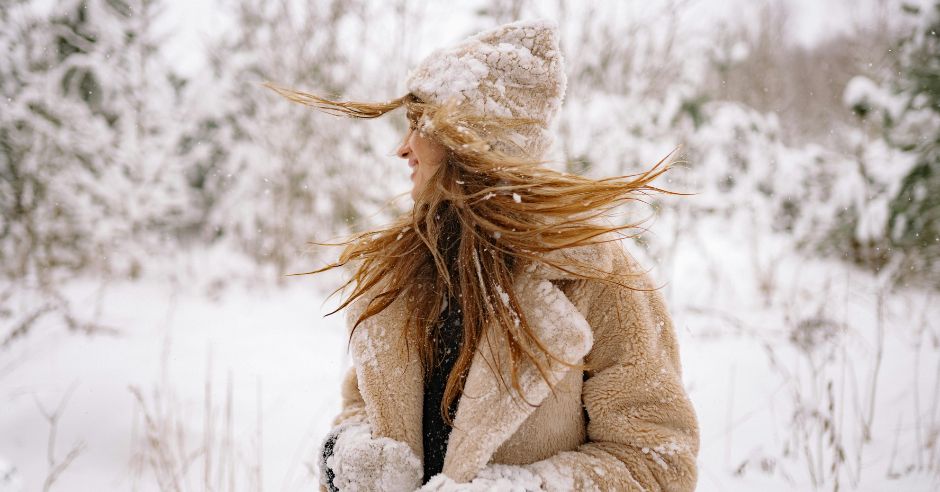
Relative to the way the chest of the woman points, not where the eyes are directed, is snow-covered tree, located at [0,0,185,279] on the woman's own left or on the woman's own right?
on the woman's own right

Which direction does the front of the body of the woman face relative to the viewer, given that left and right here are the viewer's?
facing the viewer and to the left of the viewer

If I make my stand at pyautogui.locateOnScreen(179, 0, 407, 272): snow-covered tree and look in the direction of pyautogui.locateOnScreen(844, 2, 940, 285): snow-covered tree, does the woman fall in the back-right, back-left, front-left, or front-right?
front-right

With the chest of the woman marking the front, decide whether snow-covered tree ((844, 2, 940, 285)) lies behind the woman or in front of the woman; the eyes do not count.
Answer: behind

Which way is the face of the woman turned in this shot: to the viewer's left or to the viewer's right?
to the viewer's left

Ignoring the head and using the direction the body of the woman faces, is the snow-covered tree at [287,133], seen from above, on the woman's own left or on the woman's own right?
on the woman's own right
